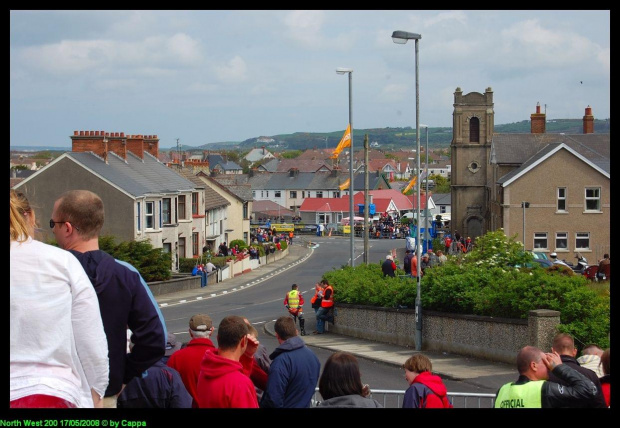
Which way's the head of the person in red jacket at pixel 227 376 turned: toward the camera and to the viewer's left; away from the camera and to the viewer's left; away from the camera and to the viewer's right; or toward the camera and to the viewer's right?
away from the camera and to the viewer's right

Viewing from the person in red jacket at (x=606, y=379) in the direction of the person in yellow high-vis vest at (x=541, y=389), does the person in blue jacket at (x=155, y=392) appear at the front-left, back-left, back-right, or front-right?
front-right

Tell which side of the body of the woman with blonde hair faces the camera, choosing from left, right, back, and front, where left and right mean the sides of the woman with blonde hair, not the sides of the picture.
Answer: back

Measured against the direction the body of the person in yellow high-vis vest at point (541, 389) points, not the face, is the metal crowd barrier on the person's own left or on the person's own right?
on the person's own left

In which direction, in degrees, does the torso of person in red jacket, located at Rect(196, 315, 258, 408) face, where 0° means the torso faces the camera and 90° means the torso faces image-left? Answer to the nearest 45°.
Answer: approximately 225°

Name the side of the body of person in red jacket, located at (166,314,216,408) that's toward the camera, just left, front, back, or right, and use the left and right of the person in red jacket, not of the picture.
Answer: back

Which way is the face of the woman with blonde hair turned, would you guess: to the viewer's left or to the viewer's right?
to the viewer's right

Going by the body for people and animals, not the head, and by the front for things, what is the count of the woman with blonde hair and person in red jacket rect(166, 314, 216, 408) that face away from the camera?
2

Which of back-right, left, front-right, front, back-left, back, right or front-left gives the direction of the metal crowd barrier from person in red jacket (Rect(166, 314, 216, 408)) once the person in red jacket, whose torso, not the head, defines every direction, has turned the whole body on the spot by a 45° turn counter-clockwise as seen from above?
right

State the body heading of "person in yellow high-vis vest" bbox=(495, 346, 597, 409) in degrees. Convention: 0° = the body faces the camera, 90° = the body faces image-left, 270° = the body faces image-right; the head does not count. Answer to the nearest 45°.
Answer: approximately 225°
